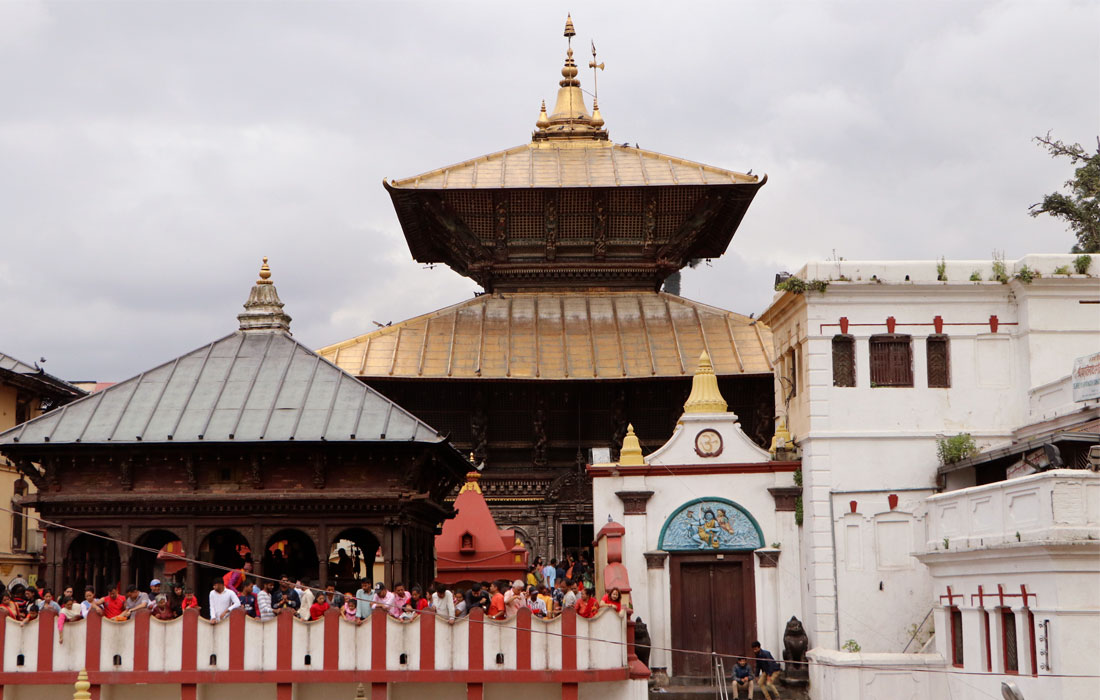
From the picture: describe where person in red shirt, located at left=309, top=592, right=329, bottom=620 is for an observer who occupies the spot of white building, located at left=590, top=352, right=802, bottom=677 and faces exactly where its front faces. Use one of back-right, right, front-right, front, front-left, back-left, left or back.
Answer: front-right

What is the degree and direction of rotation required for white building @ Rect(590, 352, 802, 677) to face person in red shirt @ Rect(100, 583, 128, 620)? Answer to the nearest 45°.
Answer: approximately 45° to its right

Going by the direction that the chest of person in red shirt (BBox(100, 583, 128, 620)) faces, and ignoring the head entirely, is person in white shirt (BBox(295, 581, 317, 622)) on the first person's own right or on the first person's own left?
on the first person's own left

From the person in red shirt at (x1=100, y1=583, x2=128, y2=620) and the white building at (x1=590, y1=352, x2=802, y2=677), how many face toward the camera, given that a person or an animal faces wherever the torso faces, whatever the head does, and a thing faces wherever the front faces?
2

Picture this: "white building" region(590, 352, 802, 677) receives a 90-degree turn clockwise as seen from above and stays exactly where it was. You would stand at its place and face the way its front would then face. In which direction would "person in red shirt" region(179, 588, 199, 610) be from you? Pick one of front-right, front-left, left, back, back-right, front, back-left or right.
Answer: front-left

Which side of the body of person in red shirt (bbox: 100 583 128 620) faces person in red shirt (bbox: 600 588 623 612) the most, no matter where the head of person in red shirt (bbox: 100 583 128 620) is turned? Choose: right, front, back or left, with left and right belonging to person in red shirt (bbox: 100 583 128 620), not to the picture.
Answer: left

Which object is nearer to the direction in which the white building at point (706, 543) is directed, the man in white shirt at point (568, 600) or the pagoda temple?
the man in white shirt

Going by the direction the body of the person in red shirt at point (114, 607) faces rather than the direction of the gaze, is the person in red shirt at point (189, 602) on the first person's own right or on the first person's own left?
on the first person's own left

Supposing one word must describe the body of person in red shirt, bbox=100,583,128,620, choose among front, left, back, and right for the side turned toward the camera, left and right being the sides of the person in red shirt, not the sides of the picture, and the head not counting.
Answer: front
